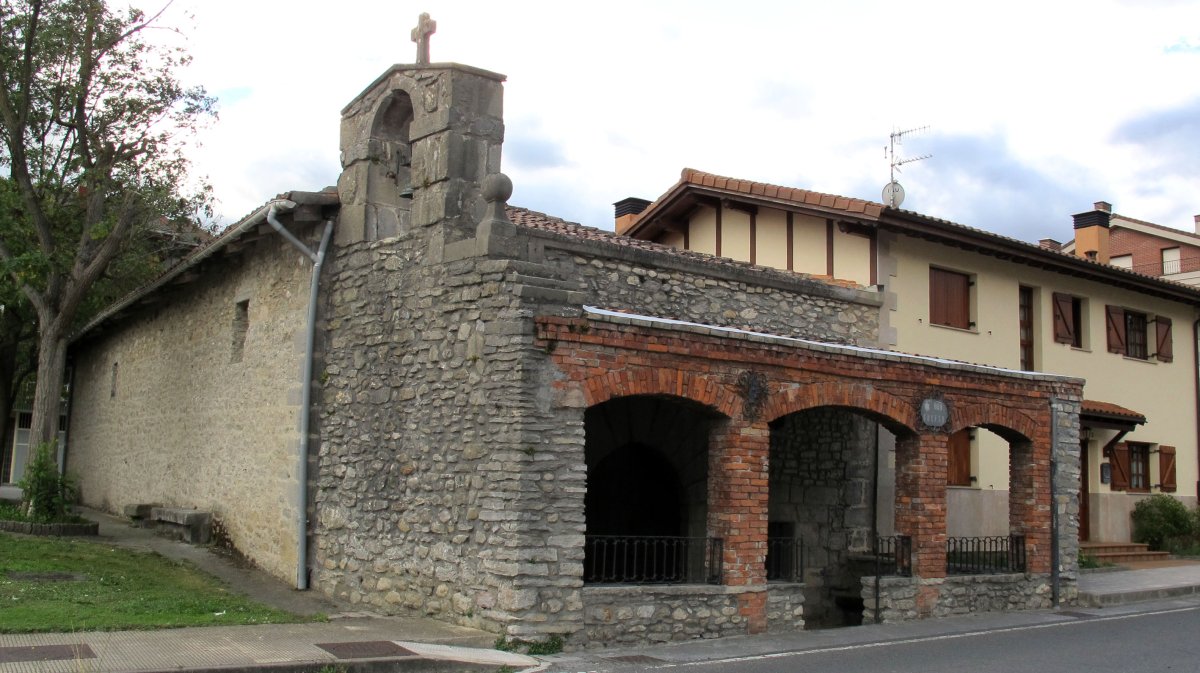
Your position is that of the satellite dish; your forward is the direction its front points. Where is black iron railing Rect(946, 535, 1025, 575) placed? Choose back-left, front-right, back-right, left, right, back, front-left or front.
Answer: front

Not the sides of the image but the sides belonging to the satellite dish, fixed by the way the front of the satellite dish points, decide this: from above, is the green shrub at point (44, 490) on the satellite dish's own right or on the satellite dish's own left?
on the satellite dish's own right

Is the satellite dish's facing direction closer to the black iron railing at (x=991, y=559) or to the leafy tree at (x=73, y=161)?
the black iron railing

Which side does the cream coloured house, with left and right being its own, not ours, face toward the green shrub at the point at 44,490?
right

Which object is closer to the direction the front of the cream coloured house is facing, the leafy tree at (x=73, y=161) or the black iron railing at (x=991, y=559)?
the black iron railing

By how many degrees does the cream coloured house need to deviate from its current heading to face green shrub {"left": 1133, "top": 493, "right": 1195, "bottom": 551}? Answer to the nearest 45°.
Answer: approximately 90° to its left

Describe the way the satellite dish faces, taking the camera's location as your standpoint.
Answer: facing the viewer

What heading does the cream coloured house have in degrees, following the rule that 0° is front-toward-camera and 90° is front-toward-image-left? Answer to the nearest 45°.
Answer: approximately 315°
